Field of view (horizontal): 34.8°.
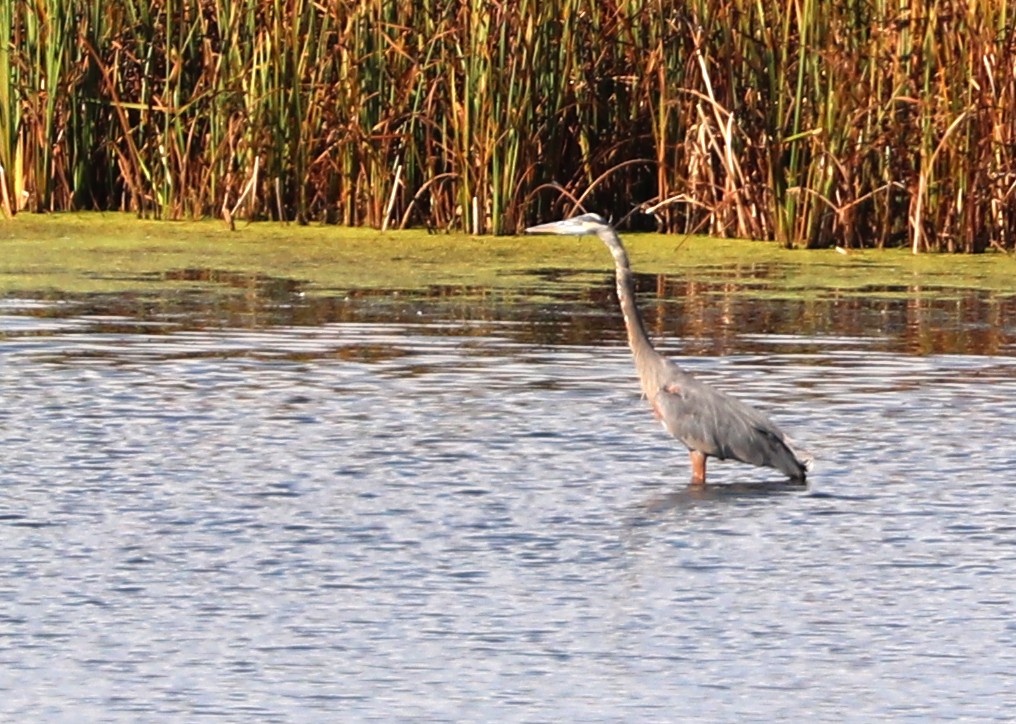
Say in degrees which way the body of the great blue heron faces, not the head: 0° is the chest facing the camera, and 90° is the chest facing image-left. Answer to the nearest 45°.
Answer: approximately 90°
